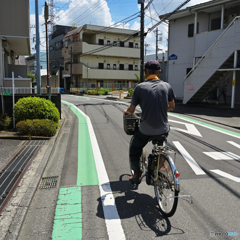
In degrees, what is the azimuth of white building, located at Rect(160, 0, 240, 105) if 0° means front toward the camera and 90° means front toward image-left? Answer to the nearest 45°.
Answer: approximately 45°

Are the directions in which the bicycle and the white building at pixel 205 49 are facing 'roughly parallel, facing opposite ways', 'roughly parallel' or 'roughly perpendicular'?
roughly perpendicular

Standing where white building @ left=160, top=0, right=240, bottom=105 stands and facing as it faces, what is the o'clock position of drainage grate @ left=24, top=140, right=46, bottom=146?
The drainage grate is roughly at 11 o'clock from the white building.

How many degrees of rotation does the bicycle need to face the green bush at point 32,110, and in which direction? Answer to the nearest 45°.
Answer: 0° — it already faces it

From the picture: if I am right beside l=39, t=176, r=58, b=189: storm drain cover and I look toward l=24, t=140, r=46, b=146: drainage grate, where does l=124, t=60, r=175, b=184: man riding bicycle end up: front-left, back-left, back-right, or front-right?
back-right

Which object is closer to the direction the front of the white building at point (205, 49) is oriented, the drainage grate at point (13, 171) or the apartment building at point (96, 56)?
the drainage grate

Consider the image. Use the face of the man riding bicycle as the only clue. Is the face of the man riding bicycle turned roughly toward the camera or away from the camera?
away from the camera

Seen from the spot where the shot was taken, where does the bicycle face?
facing away from the viewer and to the left of the viewer
